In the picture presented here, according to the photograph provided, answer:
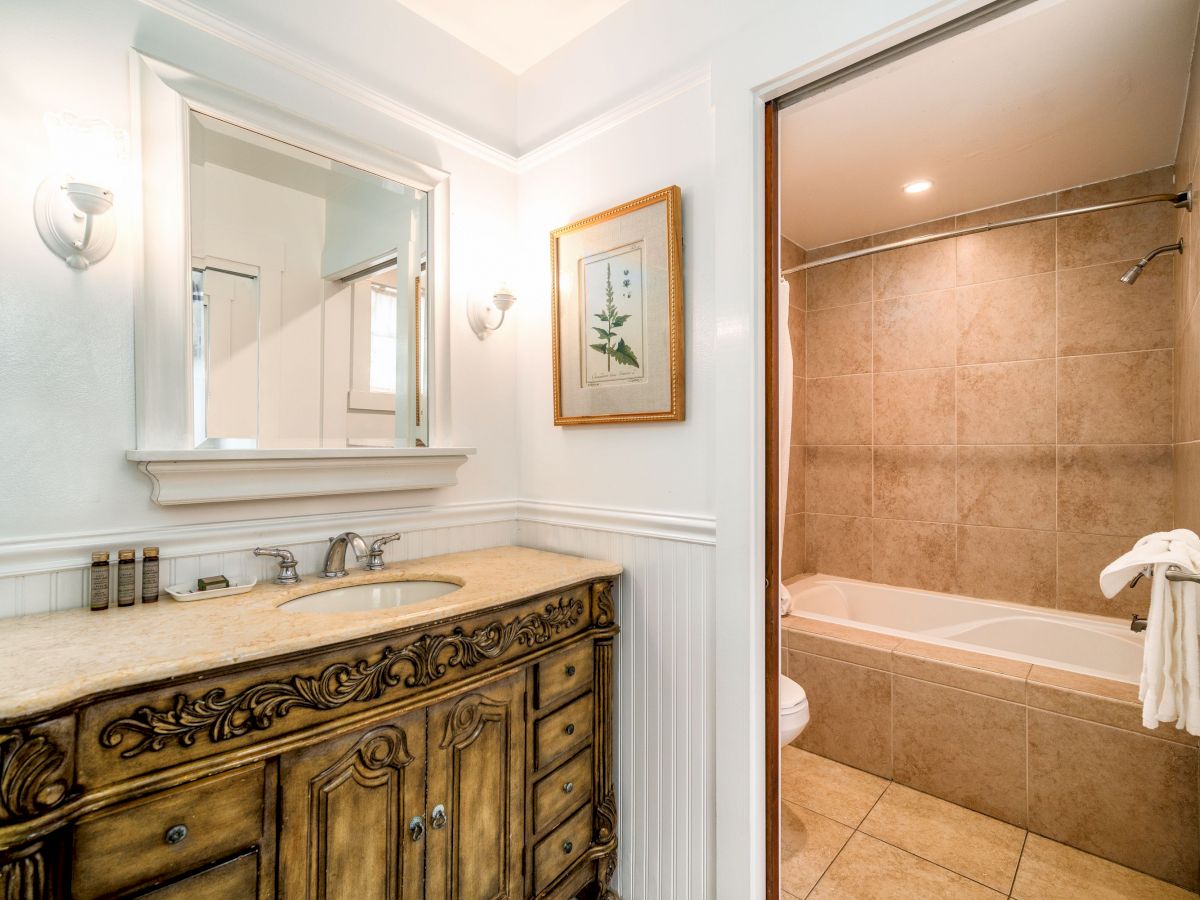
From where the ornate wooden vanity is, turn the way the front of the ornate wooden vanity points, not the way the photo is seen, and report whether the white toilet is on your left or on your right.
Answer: on your left

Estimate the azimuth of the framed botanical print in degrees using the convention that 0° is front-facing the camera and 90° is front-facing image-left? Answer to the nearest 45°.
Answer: approximately 45°

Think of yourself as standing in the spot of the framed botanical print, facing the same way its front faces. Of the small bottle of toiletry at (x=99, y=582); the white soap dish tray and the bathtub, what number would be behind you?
1

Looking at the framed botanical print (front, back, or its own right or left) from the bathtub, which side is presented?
back

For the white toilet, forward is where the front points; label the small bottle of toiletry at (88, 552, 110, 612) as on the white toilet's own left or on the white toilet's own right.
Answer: on the white toilet's own right

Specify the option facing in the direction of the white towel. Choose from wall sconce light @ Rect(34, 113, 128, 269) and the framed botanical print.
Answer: the wall sconce light
